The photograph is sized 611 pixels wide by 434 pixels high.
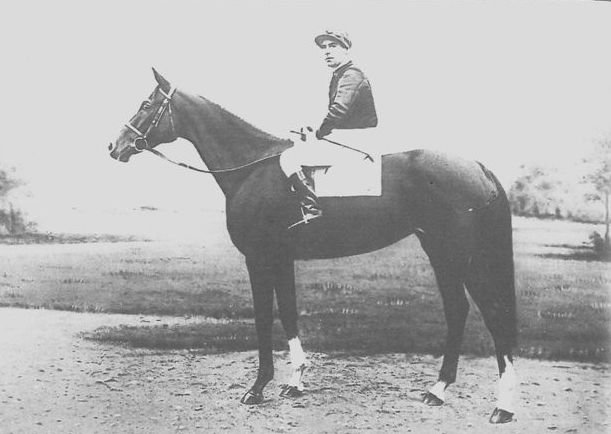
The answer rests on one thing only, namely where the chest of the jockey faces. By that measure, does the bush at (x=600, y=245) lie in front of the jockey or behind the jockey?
behind

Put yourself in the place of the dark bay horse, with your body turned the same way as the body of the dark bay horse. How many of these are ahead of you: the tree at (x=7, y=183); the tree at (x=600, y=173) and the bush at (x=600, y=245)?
1

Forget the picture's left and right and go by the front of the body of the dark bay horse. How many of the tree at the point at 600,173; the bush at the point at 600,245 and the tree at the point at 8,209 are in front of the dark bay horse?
1

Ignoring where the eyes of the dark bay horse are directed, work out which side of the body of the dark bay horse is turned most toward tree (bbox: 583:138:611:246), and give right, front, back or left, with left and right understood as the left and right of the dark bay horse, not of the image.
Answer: right

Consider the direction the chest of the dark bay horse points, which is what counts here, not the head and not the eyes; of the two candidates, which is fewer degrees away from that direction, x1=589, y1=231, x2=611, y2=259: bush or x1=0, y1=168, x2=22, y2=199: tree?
the tree

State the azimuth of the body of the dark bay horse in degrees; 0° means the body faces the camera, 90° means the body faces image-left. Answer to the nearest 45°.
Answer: approximately 90°

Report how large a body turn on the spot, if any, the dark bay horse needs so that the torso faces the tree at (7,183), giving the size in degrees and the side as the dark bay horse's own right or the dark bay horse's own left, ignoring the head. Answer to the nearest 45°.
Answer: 0° — it already faces it

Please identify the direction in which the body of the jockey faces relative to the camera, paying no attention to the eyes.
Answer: to the viewer's left
